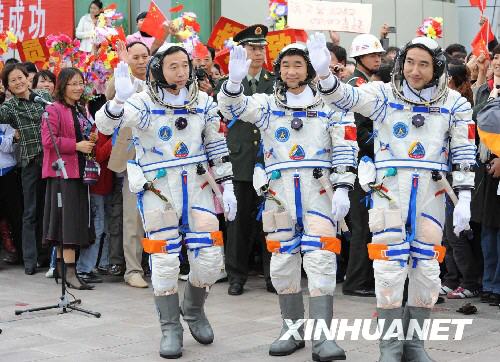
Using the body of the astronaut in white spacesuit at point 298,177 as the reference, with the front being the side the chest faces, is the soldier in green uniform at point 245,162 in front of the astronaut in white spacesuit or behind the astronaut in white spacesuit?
behind

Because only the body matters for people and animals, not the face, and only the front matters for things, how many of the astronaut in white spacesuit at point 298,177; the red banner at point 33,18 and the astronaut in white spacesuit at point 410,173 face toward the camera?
3

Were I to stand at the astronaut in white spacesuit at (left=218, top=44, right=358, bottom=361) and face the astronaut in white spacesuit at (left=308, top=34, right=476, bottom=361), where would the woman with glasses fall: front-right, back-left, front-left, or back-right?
back-left

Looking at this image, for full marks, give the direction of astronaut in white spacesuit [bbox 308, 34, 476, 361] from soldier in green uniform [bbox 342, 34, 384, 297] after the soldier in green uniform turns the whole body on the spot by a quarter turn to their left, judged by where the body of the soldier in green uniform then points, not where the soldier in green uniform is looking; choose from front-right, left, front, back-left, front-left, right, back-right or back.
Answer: back-right

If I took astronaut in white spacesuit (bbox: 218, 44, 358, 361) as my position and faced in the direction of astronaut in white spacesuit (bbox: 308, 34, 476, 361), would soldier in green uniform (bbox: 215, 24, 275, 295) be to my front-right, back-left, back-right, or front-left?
back-left

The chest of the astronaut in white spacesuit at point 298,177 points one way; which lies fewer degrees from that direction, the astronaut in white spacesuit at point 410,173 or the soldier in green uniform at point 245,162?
the astronaut in white spacesuit

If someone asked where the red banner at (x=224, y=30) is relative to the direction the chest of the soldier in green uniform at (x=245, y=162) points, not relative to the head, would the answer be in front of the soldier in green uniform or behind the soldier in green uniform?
behind

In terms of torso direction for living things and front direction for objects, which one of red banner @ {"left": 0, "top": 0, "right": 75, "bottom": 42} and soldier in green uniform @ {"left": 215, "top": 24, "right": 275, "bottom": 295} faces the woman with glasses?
the red banner

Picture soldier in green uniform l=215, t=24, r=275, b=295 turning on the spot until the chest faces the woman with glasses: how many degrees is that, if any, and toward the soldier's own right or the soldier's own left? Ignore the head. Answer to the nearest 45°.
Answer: approximately 135° to the soldier's own right

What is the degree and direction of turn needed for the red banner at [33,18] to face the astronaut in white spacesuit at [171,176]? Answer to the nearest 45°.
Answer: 0° — it already faces them

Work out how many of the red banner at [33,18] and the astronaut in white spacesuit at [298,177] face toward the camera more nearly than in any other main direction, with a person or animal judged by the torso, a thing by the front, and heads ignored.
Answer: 2
